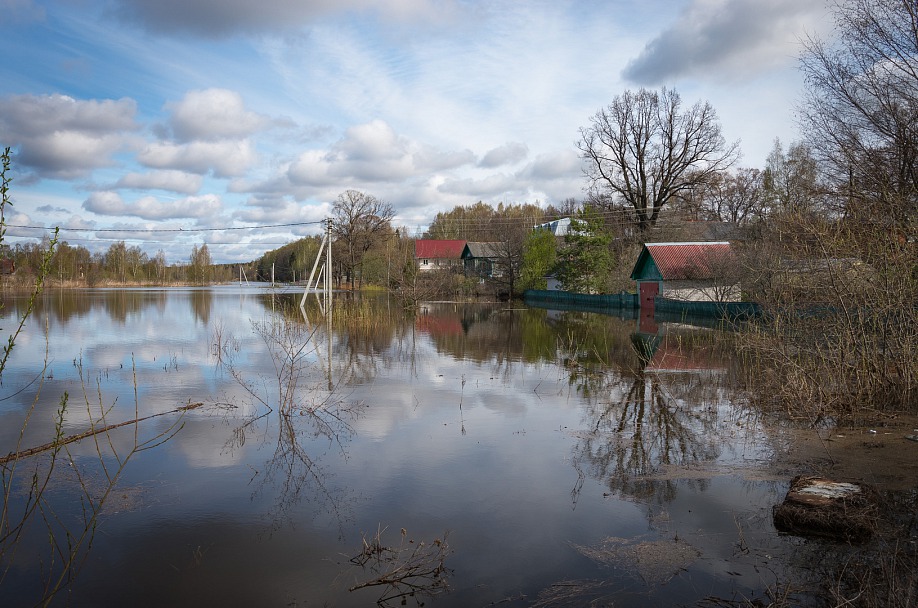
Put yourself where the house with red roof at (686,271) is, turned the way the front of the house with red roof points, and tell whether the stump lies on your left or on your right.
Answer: on your left

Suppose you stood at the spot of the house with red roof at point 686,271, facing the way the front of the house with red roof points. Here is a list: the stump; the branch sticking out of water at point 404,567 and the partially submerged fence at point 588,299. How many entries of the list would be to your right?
1

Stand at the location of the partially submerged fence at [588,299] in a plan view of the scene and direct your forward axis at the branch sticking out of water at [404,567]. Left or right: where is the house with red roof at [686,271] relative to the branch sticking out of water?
left

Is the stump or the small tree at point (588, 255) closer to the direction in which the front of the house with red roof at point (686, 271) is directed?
the stump

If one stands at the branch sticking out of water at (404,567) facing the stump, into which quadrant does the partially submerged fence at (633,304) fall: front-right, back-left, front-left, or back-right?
front-left

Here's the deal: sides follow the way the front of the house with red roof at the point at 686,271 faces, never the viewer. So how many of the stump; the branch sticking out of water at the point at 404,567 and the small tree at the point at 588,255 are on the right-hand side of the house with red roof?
1

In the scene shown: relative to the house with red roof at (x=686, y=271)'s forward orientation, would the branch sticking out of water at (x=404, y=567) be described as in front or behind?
in front

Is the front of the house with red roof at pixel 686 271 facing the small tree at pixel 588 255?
no

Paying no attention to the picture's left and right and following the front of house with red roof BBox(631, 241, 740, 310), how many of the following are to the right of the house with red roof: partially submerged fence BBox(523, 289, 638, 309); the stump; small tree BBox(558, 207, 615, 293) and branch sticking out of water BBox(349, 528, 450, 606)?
2
